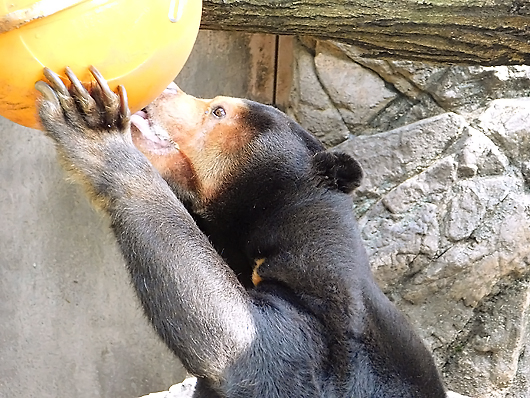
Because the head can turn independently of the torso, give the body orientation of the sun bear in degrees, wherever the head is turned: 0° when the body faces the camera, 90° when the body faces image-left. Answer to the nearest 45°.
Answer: approximately 90°
